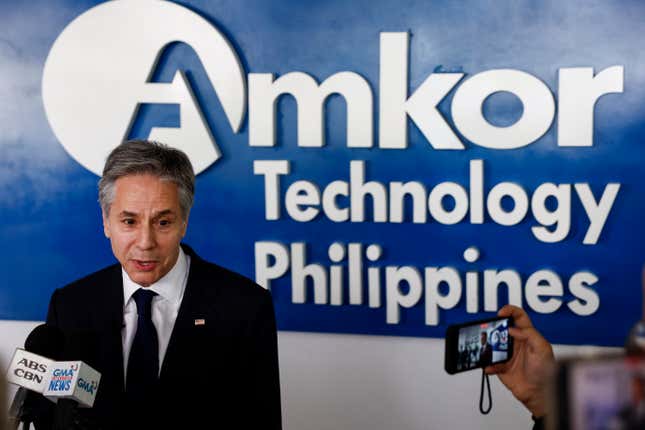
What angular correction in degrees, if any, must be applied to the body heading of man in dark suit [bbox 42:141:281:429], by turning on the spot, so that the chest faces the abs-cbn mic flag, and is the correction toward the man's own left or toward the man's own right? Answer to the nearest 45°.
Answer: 0° — they already face it

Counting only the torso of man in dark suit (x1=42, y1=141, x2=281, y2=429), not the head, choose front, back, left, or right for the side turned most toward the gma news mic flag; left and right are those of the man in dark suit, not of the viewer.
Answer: front

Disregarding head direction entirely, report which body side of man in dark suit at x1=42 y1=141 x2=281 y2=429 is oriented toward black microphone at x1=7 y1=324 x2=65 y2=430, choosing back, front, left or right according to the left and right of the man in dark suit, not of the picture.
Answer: front

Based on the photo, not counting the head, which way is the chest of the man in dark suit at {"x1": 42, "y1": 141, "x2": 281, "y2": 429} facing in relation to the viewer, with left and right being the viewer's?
facing the viewer
